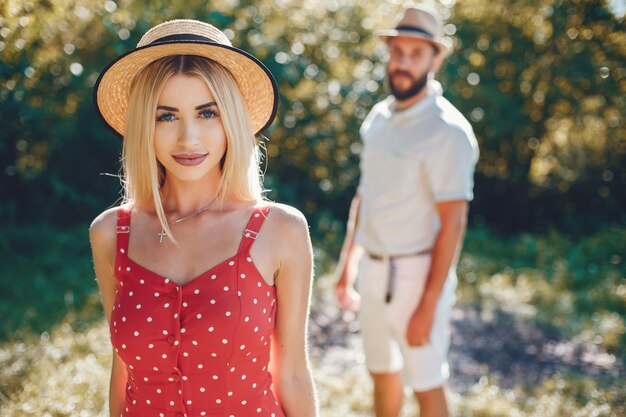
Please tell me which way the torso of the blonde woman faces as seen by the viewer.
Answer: toward the camera

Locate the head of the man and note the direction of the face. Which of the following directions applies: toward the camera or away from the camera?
toward the camera

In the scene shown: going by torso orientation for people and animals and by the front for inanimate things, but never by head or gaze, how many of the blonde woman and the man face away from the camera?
0

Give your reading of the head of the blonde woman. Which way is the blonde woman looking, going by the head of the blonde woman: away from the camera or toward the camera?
toward the camera

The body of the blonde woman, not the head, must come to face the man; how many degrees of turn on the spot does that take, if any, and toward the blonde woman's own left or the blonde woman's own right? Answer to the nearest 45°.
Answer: approximately 135° to the blonde woman's own left

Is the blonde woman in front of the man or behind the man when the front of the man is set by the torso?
in front

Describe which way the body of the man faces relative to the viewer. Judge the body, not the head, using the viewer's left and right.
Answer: facing the viewer and to the left of the viewer
